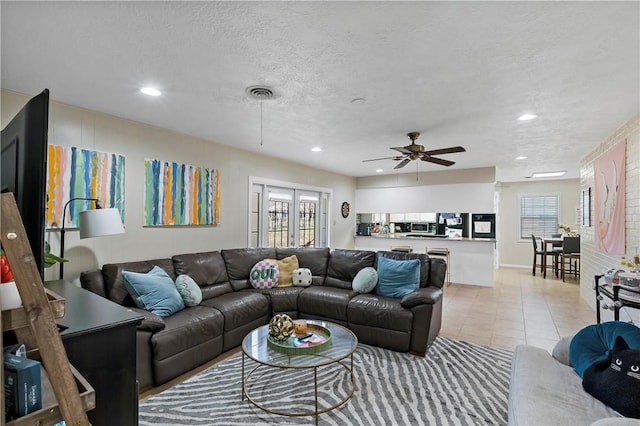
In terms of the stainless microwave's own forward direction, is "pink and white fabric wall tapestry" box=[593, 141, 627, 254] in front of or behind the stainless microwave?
in front

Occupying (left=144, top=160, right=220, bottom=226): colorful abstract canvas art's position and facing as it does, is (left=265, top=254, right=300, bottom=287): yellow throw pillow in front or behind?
in front

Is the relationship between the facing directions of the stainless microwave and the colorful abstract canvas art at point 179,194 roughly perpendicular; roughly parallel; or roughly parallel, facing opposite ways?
roughly perpendicular

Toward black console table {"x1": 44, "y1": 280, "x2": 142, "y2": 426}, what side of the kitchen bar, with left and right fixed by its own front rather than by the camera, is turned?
front

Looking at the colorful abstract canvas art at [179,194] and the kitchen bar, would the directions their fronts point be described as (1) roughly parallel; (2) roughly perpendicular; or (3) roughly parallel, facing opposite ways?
roughly perpendicular

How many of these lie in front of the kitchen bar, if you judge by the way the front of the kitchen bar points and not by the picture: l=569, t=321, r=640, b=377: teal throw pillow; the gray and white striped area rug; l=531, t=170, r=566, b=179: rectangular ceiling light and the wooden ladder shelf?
3

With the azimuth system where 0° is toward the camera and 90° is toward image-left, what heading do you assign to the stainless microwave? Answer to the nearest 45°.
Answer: approximately 0°

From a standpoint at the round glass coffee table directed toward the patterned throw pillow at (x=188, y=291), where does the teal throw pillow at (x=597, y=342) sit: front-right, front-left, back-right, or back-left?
back-right

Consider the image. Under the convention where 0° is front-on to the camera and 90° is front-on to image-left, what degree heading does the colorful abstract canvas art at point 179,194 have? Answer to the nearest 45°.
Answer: approximately 315°

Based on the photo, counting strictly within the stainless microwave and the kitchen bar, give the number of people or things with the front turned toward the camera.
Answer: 2

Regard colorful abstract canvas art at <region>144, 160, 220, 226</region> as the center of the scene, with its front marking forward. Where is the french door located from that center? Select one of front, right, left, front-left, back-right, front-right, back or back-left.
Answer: left

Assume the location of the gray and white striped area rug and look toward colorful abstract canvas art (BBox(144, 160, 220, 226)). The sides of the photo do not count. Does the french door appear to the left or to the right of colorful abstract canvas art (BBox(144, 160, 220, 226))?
right

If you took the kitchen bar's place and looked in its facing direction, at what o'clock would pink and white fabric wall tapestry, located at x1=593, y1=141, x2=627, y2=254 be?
The pink and white fabric wall tapestry is roughly at 11 o'clock from the kitchen bar.
